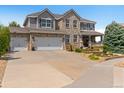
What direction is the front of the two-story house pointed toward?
toward the camera

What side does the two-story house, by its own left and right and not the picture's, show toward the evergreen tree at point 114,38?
left
